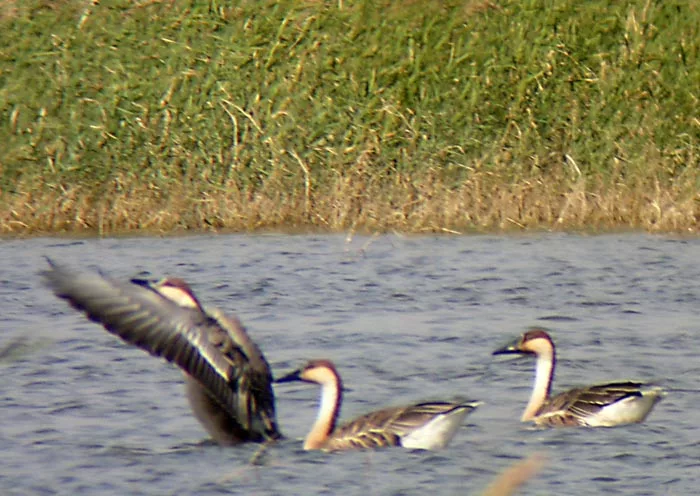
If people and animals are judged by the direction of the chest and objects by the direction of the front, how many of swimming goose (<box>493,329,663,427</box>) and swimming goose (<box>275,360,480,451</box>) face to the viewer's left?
2

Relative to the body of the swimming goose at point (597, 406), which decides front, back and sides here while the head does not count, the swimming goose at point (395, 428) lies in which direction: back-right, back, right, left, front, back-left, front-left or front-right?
front-left

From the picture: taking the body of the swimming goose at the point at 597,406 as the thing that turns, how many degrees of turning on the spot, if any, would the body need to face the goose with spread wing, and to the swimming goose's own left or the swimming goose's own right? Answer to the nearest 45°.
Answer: approximately 45° to the swimming goose's own left

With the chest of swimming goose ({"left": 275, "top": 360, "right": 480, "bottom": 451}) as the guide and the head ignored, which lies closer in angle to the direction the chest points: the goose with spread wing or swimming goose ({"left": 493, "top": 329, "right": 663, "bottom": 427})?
the goose with spread wing

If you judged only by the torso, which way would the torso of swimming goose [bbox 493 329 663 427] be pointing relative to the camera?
to the viewer's left

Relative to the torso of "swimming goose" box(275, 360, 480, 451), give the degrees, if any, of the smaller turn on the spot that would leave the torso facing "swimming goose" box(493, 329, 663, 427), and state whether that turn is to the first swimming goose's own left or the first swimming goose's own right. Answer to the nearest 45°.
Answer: approximately 135° to the first swimming goose's own right

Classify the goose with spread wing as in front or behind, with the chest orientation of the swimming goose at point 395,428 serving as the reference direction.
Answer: in front

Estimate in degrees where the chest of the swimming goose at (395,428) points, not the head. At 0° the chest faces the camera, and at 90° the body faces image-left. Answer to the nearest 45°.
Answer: approximately 90°
